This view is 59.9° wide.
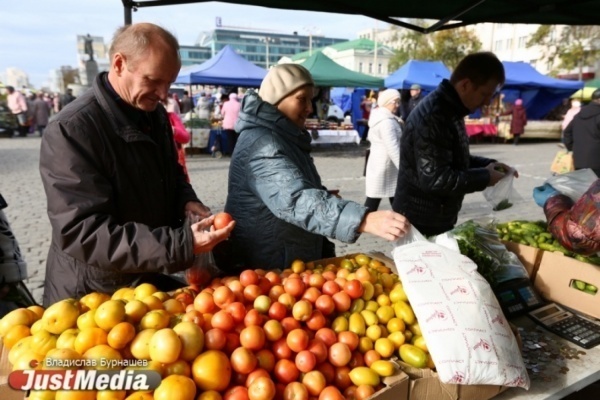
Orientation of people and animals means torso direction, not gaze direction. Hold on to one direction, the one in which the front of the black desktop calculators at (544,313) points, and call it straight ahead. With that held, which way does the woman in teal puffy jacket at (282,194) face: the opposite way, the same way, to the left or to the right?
to the left

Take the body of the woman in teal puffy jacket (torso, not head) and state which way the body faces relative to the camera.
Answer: to the viewer's right

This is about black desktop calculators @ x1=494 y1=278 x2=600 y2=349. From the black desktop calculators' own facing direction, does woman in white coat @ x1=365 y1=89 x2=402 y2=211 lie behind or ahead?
behind

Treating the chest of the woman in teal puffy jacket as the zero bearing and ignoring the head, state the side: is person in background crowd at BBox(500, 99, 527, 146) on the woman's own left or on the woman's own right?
on the woman's own left

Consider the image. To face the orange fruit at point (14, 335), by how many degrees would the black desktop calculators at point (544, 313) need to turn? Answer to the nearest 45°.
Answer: approximately 90° to its right

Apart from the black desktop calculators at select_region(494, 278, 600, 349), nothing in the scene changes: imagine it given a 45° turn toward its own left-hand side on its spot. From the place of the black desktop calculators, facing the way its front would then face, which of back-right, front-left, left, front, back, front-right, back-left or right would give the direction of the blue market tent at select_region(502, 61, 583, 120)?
left

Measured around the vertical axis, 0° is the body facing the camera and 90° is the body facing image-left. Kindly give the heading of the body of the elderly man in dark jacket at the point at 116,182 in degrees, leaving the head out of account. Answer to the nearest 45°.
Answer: approximately 315°

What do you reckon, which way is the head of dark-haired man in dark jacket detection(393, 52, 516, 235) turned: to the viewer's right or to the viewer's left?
to the viewer's right

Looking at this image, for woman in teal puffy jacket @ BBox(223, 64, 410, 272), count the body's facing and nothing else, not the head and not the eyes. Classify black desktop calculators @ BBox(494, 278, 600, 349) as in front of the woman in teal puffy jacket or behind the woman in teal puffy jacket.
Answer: in front

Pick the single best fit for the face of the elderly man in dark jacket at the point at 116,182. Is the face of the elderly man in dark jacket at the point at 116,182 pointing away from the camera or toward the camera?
toward the camera

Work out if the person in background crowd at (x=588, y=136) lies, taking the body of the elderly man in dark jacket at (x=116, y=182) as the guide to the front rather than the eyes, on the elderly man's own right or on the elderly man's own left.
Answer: on the elderly man's own left

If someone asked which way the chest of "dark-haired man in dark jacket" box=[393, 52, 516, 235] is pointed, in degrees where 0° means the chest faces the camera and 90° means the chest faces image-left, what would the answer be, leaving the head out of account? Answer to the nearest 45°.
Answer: approximately 270°

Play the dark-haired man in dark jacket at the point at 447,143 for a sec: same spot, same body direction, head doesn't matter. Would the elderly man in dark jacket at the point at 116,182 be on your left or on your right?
on your right

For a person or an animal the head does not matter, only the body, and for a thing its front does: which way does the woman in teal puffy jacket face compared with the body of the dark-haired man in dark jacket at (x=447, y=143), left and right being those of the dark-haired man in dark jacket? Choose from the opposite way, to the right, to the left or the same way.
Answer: the same way

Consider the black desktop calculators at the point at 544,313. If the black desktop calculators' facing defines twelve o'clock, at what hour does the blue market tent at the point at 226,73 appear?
The blue market tent is roughly at 6 o'clock from the black desktop calculators.
